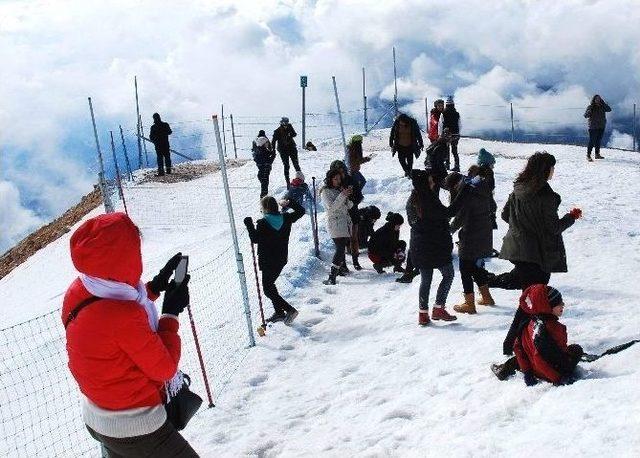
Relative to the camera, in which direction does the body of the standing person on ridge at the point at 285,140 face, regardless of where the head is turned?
toward the camera

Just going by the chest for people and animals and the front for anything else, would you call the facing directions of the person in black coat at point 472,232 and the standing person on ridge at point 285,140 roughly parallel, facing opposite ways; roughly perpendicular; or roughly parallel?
roughly perpendicular

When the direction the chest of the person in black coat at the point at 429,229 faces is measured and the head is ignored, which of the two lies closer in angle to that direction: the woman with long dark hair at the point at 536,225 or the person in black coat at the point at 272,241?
the woman with long dark hair

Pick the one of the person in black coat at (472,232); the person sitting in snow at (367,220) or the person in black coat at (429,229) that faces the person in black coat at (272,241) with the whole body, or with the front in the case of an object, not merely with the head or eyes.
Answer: the person in black coat at (472,232)

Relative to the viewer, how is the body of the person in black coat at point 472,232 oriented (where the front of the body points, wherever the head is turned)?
to the viewer's left

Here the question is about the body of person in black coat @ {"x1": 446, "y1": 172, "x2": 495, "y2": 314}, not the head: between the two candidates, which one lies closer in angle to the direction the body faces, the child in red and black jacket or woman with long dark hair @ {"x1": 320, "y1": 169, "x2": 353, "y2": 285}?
the woman with long dark hair

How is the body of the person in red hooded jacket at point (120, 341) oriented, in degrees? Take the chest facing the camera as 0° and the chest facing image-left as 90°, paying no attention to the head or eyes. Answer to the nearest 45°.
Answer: approximately 225°
